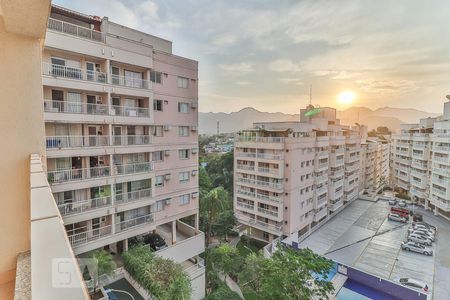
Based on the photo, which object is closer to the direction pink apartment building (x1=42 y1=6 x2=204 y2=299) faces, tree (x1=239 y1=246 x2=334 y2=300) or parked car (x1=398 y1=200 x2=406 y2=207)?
the tree

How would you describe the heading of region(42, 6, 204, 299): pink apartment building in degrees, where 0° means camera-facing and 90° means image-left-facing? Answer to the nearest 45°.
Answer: approximately 315°

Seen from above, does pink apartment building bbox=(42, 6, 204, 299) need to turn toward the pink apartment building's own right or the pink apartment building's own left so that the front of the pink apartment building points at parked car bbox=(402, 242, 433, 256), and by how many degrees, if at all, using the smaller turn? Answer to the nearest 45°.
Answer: approximately 45° to the pink apartment building's own left

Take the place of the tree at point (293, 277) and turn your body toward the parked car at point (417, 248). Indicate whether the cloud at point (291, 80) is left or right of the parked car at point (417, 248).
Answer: left

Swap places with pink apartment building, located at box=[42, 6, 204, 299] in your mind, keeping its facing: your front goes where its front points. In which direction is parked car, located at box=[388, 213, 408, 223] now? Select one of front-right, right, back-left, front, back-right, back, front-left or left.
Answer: front-left

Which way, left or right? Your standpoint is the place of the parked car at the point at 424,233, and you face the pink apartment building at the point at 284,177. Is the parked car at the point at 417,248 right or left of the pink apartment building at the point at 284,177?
left

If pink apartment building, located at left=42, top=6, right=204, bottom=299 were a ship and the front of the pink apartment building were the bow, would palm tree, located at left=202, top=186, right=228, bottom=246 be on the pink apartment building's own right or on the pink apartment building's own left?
on the pink apartment building's own left

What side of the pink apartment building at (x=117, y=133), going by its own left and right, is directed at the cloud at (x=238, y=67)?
left

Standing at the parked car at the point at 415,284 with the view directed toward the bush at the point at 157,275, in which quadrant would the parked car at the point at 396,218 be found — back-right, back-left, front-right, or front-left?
back-right

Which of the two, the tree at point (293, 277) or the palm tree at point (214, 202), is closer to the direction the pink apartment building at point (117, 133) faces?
the tree

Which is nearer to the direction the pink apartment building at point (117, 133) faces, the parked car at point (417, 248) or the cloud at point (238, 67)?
the parked car

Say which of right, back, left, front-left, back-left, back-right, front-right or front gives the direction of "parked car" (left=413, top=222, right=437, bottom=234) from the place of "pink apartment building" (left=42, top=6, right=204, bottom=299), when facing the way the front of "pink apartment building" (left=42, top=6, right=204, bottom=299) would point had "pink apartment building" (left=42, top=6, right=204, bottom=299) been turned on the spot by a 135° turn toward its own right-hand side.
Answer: back

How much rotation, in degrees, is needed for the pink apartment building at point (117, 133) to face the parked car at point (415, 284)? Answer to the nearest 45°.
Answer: approximately 45° to its left

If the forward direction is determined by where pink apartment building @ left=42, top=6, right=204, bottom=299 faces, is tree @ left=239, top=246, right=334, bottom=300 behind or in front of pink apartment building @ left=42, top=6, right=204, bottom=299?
in front
